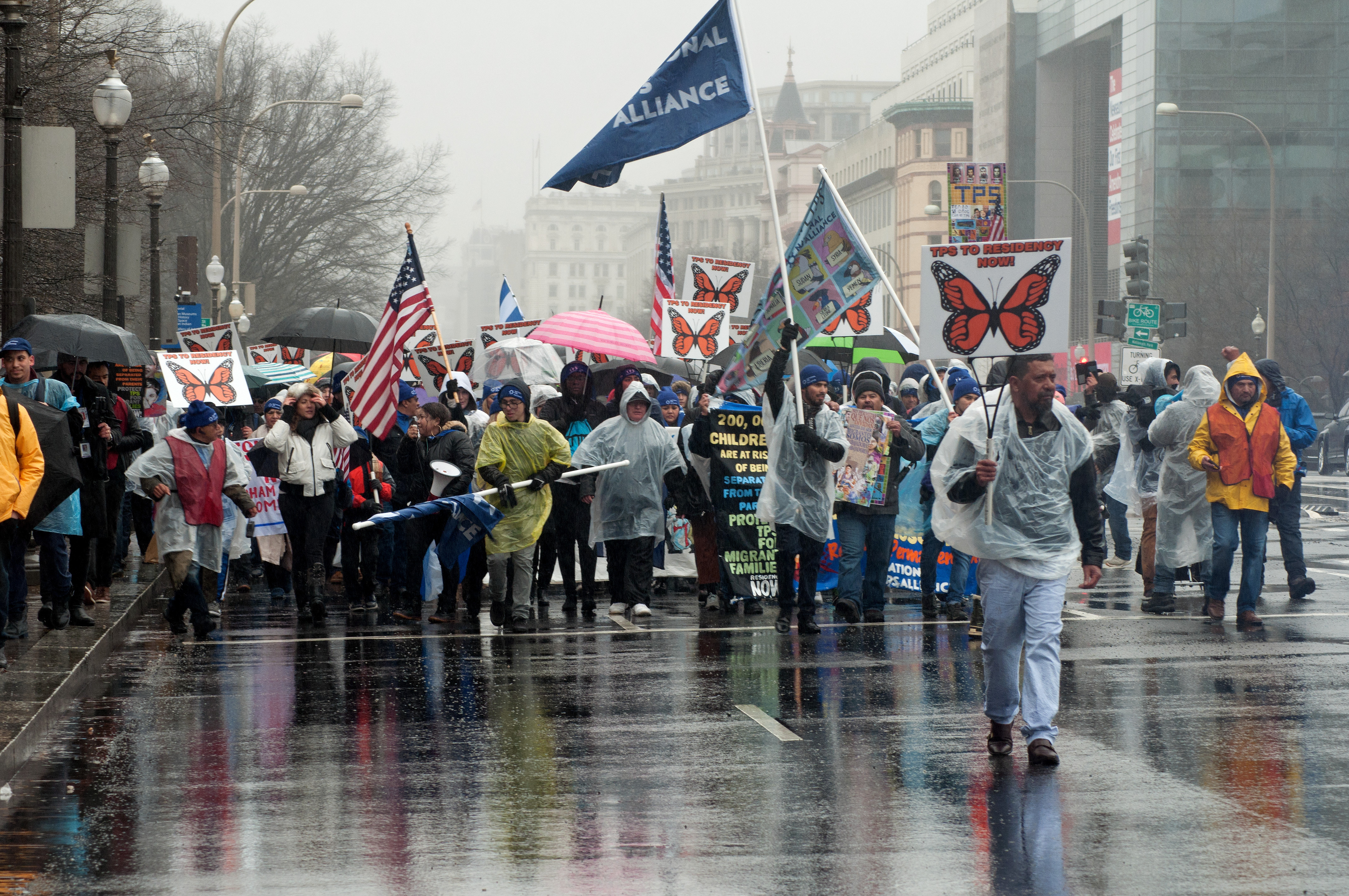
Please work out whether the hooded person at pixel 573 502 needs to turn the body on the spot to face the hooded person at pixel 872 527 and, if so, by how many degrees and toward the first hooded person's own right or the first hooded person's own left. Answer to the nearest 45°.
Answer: approximately 45° to the first hooded person's own left

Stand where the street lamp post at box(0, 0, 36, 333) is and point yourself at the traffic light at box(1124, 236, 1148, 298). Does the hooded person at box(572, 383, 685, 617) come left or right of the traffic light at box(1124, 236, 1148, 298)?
right

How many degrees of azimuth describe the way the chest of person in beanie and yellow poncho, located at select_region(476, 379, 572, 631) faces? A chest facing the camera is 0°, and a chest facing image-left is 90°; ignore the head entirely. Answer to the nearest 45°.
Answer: approximately 0°

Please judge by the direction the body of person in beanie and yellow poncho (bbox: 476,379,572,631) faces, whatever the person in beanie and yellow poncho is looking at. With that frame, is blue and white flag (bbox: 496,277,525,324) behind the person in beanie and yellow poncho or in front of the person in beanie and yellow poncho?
behind

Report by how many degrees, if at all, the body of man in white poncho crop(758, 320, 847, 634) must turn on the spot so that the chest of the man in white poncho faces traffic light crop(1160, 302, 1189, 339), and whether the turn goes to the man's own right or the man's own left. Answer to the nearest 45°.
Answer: approximately 180°

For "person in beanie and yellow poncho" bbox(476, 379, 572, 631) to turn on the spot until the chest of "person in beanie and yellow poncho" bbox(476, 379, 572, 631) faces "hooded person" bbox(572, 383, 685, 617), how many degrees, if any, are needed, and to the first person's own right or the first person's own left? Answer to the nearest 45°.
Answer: approximately 135° to the first person's own left

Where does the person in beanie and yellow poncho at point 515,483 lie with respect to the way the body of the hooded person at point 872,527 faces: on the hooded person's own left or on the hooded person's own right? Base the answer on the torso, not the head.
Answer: on the hooded person's own right
